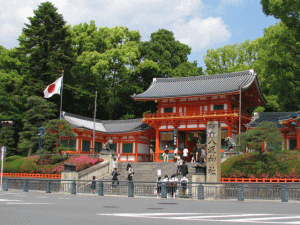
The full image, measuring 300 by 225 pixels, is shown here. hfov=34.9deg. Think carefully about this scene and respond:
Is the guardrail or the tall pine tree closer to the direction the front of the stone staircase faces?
the guardrail

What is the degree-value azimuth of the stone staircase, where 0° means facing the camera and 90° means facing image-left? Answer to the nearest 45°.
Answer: approximately 0°

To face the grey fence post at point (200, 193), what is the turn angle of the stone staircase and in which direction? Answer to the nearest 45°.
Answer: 0° — it already faces it

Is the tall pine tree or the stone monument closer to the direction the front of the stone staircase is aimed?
the stone monument

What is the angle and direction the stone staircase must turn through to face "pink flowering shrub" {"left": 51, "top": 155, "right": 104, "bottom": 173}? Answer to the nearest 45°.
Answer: approximately 90° to its right

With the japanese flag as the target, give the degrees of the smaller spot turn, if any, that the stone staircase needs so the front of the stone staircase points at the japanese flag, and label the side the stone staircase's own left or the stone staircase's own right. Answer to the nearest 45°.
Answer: approximately 135° to the stone staircase's own right
